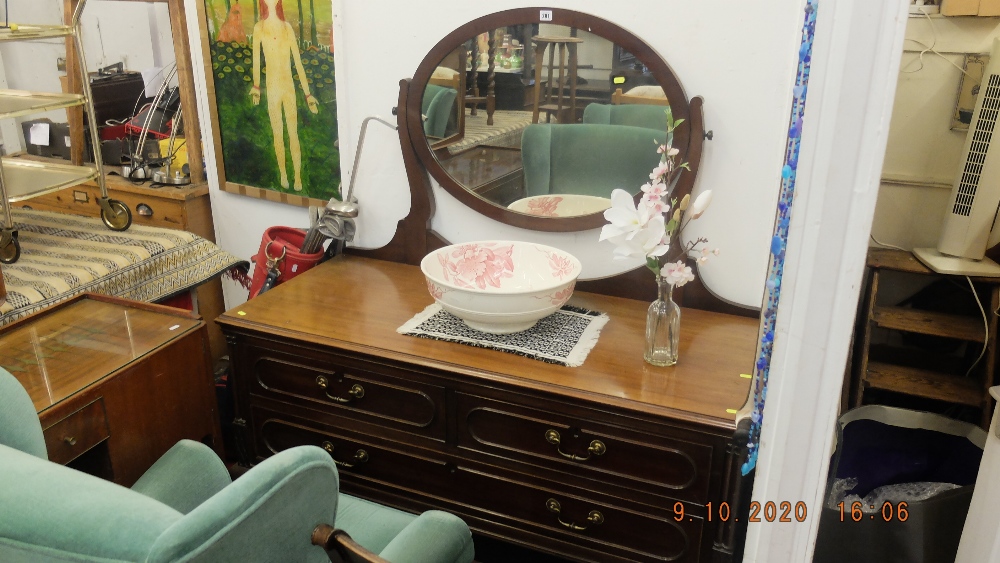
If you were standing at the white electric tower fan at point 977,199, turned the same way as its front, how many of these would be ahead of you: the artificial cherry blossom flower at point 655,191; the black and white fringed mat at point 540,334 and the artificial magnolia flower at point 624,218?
3

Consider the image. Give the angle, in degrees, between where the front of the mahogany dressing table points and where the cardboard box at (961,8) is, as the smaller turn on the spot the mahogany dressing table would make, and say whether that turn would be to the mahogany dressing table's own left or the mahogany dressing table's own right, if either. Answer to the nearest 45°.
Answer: approximately 180°

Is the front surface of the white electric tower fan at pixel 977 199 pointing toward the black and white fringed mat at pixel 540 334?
yes

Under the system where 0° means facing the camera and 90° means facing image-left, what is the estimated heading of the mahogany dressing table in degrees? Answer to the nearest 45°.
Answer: approximately 45°

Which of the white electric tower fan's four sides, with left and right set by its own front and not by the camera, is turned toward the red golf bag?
front

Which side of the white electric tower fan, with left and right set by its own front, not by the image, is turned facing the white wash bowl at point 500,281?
front

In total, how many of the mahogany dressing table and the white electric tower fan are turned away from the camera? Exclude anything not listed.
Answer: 0

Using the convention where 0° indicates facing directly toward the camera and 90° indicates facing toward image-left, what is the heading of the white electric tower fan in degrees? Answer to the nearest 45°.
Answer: approximately 45°

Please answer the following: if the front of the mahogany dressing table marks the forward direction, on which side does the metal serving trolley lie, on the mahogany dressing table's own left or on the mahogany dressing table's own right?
on the mahogany dressing table's own right

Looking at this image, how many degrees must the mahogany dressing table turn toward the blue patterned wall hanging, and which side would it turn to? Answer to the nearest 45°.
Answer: approximately 90° to its left
